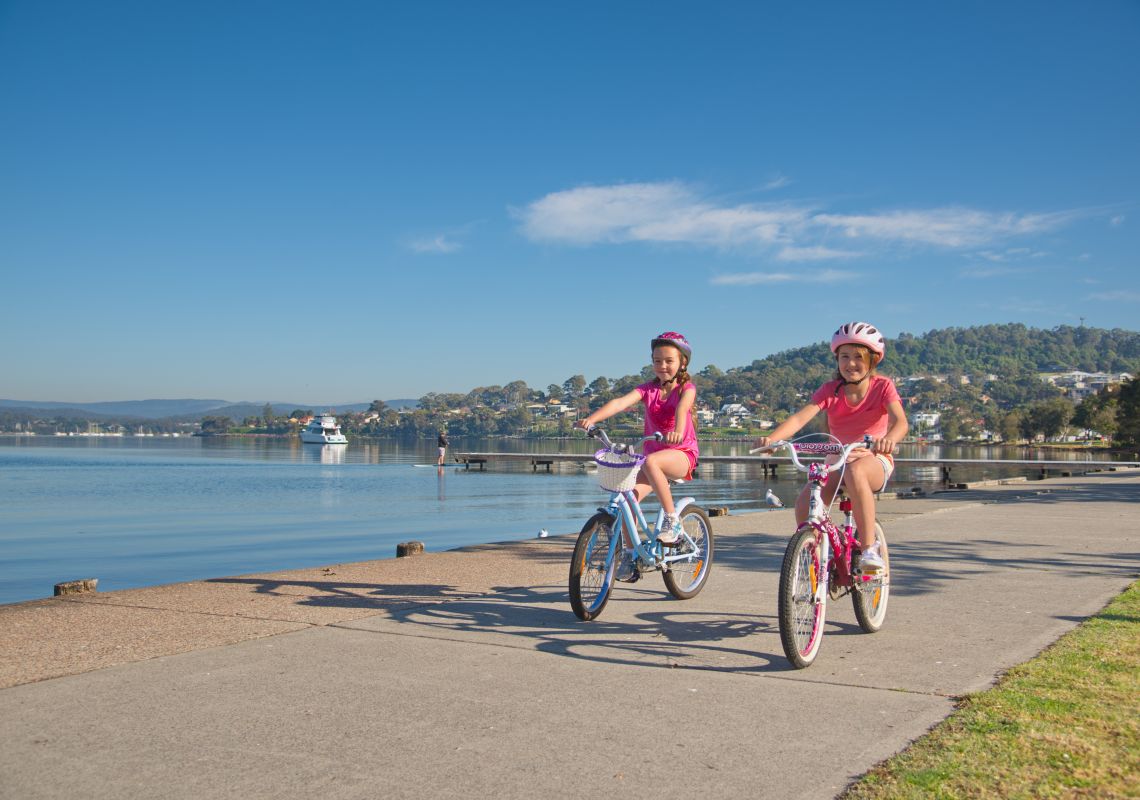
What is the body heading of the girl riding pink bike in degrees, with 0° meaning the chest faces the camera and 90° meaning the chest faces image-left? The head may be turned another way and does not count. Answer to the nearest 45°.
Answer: approximately 45°

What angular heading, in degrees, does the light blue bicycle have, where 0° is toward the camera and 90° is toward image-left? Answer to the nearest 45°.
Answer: approximately 45°

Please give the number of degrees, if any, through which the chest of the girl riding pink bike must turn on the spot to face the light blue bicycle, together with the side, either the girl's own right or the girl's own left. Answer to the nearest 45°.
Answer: approximately 135° to the girl's own right

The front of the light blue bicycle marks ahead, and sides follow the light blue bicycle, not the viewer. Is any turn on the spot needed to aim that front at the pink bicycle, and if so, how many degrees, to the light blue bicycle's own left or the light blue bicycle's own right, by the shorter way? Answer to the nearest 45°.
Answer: approximately 90° to the light blue bicycle's own left

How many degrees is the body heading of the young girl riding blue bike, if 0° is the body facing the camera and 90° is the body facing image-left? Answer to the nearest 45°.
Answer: approximately 45°
